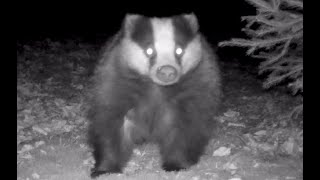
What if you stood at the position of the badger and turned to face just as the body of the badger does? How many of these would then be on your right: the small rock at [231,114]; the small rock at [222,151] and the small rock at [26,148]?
1

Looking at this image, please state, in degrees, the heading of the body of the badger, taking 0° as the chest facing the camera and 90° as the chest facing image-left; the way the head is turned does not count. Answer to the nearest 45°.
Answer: approximately 0°

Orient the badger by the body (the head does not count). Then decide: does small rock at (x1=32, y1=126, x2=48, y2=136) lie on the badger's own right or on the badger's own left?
on the badger's own right

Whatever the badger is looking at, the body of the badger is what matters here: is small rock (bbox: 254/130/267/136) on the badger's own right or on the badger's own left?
on the badger's own left

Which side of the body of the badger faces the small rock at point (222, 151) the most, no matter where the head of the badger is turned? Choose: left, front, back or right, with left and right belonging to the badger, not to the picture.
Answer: left

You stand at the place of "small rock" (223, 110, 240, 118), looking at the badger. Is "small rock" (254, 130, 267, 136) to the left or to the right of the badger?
left

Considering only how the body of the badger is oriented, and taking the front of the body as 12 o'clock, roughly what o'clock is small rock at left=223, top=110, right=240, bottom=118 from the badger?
The small rock is roughly at 7 o'clock from the badger.

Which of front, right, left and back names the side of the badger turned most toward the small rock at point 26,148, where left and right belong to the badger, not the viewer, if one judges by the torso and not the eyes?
right

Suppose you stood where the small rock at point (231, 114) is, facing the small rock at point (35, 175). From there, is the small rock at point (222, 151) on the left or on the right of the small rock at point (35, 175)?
left

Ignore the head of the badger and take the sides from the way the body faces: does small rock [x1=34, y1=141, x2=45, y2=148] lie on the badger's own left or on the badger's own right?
on the badger's own right
